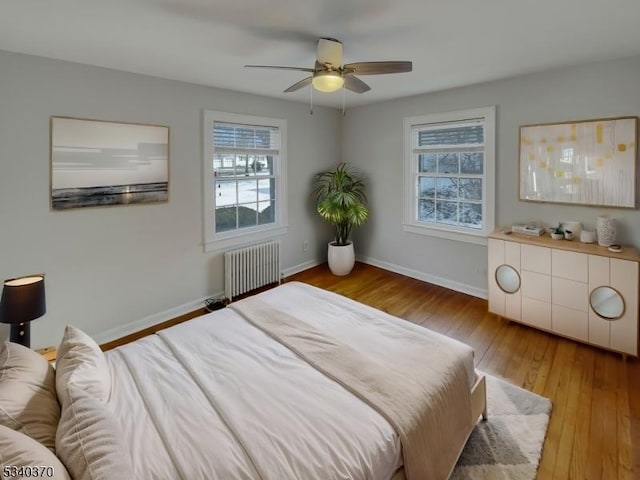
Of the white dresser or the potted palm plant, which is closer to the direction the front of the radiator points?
the white dresser

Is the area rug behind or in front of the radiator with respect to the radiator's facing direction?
in front

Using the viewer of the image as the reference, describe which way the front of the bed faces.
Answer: facing away from the viewer and to the right of the viewer

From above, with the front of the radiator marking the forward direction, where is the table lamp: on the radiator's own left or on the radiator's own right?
on the radiator's own right

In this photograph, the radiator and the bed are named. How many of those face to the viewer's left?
0

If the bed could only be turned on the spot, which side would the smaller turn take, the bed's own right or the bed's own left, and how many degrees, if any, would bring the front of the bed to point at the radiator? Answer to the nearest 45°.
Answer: approximately 45° to the bed's own left

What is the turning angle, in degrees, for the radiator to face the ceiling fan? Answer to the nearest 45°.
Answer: approximately 45° to its right
